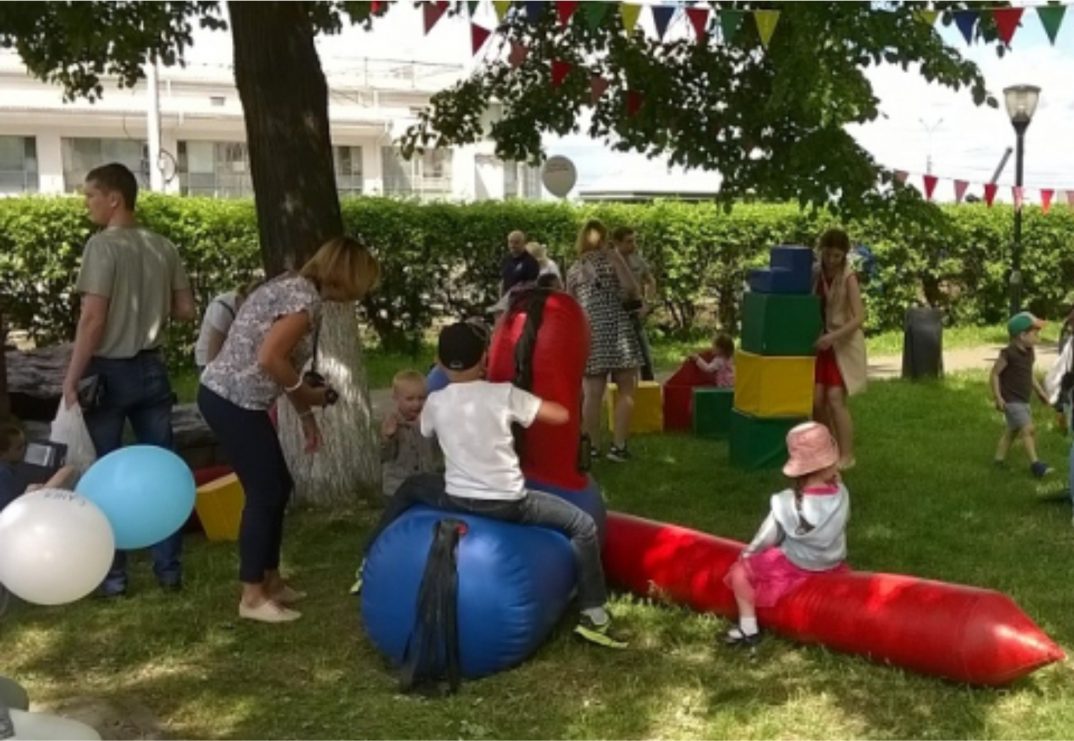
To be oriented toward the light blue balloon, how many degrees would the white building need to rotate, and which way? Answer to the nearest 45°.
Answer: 0° — it already faces it

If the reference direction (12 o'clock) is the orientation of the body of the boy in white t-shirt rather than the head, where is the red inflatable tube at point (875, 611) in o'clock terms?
The red inflatable tube is roughly at 3 o'clock from the boy in white t-shirt.

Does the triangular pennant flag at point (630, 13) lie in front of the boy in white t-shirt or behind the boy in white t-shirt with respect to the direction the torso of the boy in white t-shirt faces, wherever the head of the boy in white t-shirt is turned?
in front

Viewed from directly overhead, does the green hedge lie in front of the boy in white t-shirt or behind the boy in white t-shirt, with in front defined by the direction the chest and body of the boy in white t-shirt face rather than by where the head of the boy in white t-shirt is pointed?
in front

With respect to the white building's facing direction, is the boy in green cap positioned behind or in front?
in front

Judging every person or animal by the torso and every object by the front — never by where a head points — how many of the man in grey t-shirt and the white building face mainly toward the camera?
1

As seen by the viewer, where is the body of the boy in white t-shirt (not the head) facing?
away from the camera

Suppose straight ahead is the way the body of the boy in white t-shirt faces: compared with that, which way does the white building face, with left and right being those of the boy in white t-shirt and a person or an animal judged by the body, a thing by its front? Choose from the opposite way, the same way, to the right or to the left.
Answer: the opposite way

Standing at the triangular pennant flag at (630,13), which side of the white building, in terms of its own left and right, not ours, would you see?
front

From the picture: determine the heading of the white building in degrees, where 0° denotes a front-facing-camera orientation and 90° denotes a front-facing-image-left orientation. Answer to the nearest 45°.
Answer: approximately 0°
